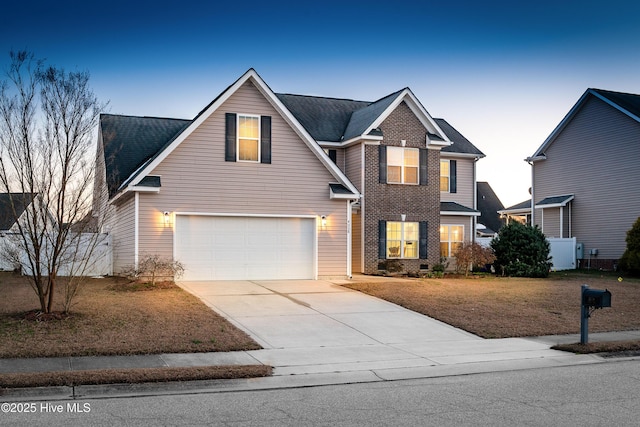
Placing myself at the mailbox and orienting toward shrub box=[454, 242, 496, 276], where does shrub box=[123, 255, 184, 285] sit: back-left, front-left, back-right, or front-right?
front-left

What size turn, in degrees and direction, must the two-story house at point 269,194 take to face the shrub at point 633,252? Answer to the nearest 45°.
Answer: approximately 90° to its left

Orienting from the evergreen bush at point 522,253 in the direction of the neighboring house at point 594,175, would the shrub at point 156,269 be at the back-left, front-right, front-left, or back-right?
back-left

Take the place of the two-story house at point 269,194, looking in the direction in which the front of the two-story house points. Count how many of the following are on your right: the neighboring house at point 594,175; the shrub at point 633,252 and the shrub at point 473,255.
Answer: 0

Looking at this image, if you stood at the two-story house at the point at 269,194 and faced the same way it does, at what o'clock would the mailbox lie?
The mailbox is roughly at 11 o'clock from the two-story house.

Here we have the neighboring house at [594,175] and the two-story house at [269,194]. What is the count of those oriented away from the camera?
0

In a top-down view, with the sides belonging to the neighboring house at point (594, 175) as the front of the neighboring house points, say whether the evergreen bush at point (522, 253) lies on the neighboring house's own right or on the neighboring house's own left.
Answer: on the neighboring house's own right

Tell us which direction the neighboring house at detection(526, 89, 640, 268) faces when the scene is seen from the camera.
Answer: facing the viewer and to the right of the viewer

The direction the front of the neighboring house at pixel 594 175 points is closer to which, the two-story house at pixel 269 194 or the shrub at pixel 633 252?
the shrub

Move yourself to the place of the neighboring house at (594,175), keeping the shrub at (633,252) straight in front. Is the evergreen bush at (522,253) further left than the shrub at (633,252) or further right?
right

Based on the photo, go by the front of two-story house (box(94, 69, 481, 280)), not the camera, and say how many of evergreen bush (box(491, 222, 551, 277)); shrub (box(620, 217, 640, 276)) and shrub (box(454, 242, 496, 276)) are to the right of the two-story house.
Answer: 0

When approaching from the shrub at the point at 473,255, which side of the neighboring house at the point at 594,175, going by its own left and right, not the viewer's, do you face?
right

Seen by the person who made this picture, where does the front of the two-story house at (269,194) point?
facing the viewer

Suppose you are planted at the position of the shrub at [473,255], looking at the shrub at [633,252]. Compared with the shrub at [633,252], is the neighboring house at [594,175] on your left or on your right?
left

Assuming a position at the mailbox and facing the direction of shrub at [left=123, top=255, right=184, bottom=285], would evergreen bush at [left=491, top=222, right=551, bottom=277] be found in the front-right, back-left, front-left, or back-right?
front-right

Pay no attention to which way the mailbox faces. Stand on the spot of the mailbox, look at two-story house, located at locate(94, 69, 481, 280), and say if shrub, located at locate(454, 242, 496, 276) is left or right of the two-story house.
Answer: right

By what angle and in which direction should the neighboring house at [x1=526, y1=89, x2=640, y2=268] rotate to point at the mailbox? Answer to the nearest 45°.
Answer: approximately 45° to its right

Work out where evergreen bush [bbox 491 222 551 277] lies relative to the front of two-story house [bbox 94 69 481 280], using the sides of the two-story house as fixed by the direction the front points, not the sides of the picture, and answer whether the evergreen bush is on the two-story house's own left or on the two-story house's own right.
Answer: on the two-story house's own left
